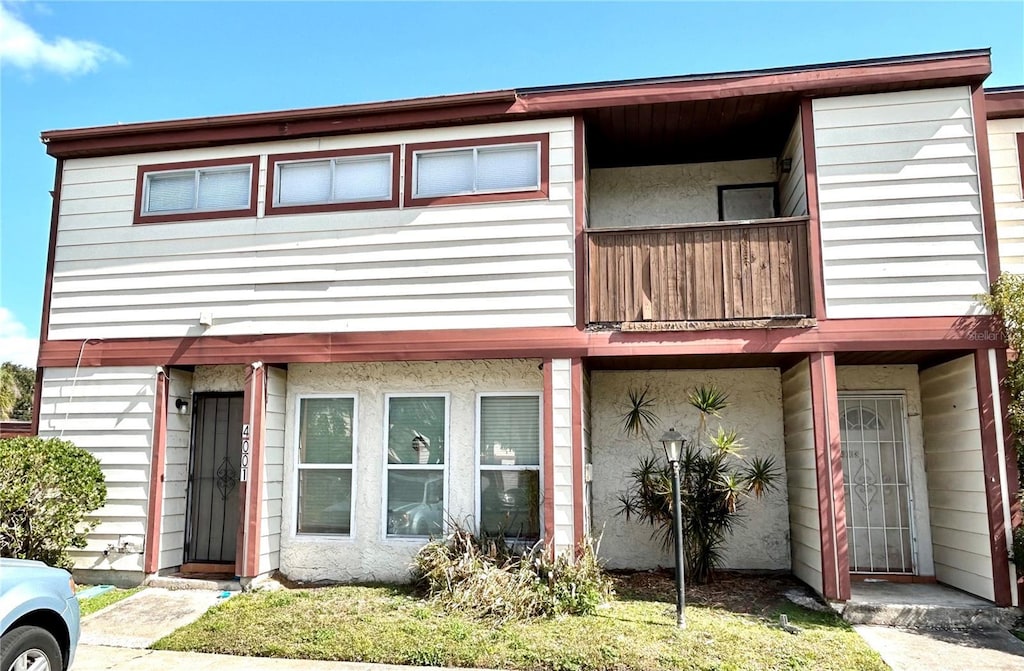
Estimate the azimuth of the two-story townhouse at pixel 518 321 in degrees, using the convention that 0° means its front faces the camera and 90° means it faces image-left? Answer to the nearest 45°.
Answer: approximately 0°

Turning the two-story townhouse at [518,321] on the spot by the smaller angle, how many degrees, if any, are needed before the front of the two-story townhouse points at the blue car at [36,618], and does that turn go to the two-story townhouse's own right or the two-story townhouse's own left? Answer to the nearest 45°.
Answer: approximately 45° to the two-story townhouse's own right

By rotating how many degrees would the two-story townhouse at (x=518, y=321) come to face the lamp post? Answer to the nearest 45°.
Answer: approximately 45° to its left

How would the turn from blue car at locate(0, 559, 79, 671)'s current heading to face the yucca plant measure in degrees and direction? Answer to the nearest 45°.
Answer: approximately 45° to its right

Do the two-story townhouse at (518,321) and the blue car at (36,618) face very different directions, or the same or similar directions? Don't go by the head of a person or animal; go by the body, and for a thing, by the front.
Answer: very different directions

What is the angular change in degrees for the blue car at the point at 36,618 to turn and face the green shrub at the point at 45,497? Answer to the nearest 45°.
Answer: approximately 45° to its left

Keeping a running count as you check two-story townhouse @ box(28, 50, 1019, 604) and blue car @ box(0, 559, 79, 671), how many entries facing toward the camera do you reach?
1

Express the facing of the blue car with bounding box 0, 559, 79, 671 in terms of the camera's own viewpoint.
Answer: facing away from the viewer and to the right of the viewer

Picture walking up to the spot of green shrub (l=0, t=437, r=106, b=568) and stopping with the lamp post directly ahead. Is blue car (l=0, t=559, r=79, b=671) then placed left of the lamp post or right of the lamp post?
right
